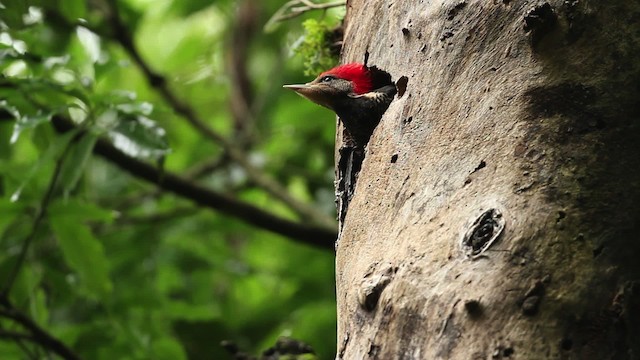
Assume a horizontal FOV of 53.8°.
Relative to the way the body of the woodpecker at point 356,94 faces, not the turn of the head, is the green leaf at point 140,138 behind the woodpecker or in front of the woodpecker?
in front

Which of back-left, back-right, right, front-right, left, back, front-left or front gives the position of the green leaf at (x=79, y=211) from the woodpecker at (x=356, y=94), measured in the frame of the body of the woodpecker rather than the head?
front-right

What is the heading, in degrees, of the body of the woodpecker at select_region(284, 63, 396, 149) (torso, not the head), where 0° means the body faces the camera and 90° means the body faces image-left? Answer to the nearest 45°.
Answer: approximately 90°

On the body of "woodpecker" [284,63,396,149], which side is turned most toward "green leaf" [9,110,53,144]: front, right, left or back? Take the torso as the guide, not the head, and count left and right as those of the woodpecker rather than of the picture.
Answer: front

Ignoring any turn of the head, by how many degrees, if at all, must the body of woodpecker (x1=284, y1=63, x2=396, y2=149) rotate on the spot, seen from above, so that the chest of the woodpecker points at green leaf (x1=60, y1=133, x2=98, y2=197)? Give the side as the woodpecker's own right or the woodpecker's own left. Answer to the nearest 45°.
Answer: approximately 45° to the woodpecker's own right

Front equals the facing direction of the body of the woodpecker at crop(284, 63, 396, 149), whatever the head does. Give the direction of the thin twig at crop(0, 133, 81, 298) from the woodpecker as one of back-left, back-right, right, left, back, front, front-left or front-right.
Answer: front-right

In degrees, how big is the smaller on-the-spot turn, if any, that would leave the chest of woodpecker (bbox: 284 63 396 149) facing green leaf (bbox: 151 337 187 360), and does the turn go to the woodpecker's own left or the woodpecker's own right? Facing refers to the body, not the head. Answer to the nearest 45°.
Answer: approximately 45° to the woodpecker's own right

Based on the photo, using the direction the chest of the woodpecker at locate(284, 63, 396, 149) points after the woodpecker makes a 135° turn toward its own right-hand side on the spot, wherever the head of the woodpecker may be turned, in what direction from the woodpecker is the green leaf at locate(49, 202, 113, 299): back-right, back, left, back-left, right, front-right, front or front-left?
left
